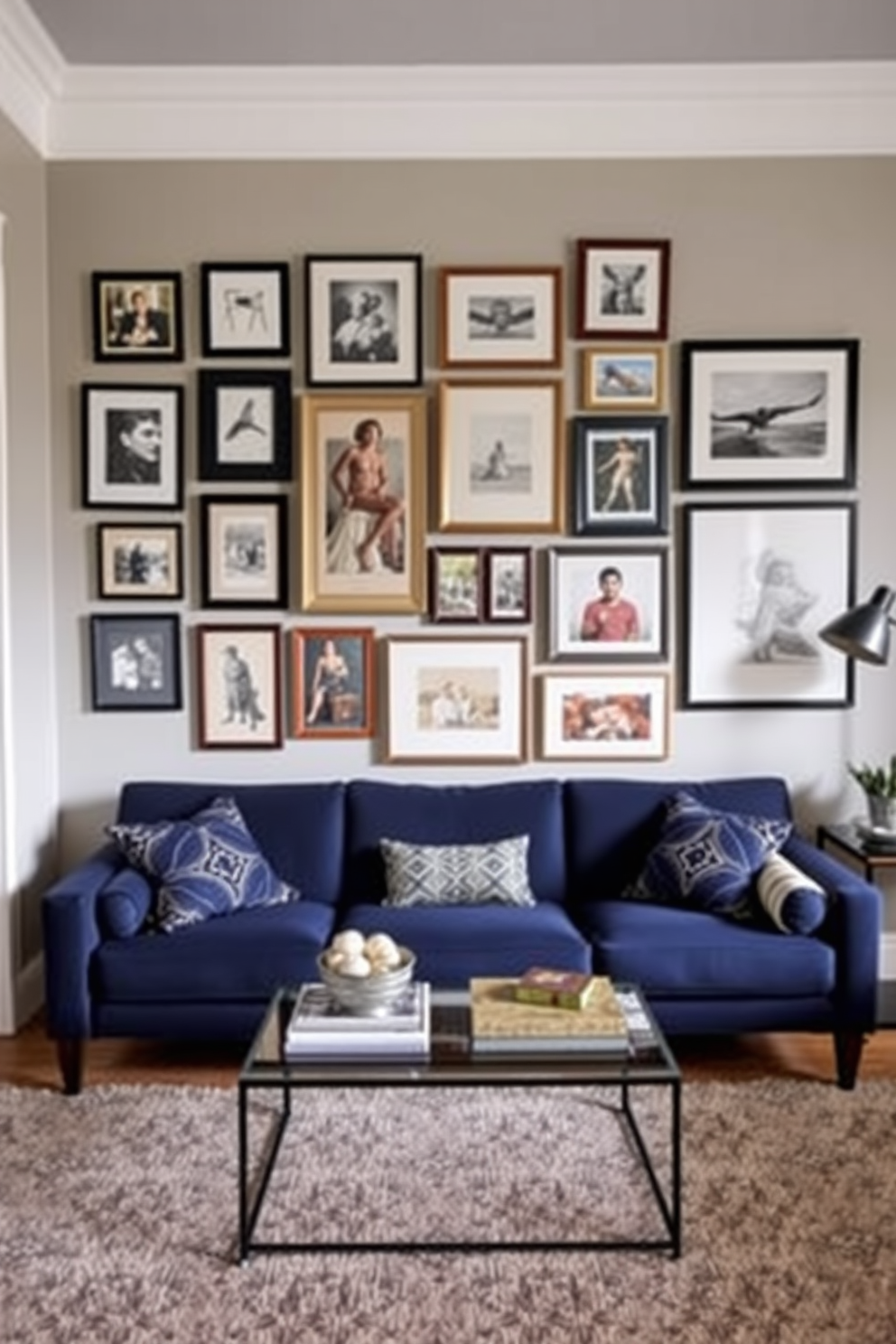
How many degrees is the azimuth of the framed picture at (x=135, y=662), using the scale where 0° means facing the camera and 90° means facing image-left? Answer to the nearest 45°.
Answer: approximately 0°

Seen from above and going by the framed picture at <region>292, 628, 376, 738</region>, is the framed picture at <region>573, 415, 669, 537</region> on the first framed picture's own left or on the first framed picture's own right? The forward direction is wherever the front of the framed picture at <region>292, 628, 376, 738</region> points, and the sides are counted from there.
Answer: on the first framed picture's own left

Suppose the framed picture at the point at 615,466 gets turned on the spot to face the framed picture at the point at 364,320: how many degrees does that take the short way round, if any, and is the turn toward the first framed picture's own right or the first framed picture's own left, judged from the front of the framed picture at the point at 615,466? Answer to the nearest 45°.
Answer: approximately 90° to the first framed picture's own right
